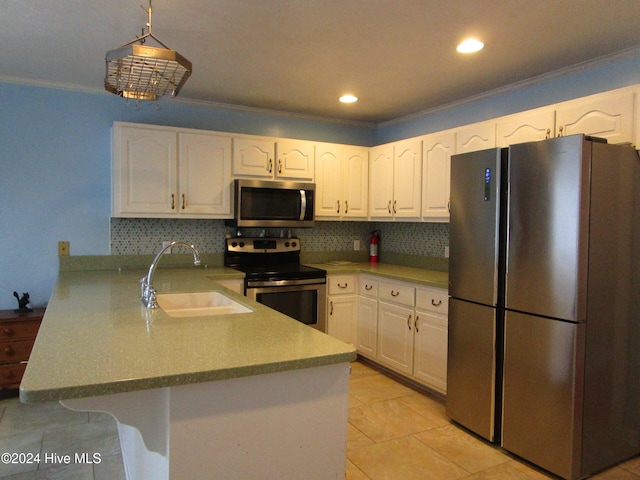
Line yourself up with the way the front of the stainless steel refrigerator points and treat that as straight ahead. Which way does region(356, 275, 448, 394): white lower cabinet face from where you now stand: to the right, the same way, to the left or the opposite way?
the same way

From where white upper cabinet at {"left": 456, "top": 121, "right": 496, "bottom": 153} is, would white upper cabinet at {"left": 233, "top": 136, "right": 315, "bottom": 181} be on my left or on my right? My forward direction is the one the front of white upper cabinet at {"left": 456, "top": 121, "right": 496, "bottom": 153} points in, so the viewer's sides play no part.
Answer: on my right

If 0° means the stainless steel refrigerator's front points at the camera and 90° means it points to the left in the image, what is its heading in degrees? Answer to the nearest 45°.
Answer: approximately 45°

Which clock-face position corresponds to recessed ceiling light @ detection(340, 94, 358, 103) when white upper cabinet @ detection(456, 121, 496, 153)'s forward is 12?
The recessed ceiling light is roughly at 2 o'clock from the white upper cabinet.

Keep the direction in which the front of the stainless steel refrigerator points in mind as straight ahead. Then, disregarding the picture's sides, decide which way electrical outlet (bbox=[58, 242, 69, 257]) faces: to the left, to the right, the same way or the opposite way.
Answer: to the left

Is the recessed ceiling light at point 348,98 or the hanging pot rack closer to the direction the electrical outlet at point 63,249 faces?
the hanging pot rack

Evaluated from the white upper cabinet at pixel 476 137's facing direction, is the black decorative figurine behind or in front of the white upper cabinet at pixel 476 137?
in front

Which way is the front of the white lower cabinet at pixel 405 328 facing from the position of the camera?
facing the viewer and to the left of the viewer

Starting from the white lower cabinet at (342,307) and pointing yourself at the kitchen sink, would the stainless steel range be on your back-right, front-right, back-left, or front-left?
front-right

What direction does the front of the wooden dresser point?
toward the camera

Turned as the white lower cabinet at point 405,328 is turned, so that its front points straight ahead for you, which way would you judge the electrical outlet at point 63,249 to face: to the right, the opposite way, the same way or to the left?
to the left
